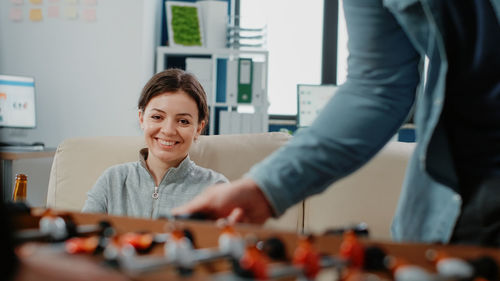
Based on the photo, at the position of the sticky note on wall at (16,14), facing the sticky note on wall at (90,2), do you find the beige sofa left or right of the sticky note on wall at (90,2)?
right

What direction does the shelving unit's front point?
toward the camera

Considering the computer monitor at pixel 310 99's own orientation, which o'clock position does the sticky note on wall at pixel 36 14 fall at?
The sticky note on wall is roughly at 3 o'clock from the computer monitor.

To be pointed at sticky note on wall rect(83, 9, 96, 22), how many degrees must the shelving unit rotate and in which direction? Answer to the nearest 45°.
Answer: approximately 90° to its right

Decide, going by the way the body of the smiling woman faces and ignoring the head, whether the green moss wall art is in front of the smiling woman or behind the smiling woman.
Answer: behind

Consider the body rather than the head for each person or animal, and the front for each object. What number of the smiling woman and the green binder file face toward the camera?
2

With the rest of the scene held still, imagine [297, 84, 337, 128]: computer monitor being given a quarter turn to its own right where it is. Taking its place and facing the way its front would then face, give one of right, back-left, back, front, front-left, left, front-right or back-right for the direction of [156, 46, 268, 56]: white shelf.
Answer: front

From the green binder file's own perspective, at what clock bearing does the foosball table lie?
The foosball table is roughly at 12 o'clock from the green binder file.

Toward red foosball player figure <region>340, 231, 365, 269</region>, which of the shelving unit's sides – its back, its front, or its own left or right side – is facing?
front

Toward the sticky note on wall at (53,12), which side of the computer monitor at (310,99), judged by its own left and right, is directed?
right

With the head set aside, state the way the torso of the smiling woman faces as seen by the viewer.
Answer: toward the camera

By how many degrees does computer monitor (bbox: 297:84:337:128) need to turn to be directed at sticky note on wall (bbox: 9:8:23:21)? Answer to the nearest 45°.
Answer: approximately 90° to its right
